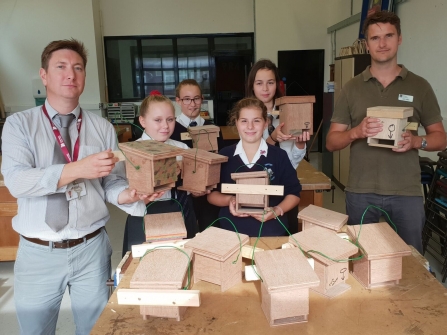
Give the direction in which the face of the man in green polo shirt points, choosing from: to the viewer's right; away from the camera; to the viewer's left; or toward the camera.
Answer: toward the camera

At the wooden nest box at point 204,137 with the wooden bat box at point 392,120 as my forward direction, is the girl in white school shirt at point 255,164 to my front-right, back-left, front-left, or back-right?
front-right

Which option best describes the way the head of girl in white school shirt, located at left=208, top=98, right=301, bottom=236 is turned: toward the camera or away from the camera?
toward the camera

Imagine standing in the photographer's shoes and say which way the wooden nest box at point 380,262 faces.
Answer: facing the viewer and to the right of the viewer

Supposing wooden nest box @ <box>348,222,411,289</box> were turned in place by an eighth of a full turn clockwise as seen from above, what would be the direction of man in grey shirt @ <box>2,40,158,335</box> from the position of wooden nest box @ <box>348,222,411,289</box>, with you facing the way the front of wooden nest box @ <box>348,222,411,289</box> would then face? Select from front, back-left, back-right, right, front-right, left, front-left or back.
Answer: right

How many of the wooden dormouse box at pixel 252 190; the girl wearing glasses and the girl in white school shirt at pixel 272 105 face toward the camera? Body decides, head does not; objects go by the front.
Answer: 3

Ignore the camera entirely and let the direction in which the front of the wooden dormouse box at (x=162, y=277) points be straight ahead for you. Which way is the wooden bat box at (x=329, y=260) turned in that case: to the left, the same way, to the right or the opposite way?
the same way

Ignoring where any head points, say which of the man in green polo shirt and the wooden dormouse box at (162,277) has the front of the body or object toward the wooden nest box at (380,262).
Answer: the man in green polo shirt

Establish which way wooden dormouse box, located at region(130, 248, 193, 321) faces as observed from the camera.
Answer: facing the viewer

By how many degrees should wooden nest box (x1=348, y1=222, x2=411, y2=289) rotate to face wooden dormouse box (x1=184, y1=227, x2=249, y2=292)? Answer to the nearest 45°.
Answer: approximately 135° to its right

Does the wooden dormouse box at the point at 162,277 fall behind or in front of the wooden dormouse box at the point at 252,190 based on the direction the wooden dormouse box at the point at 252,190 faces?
in front

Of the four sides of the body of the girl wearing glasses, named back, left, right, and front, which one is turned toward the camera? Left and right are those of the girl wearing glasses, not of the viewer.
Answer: front

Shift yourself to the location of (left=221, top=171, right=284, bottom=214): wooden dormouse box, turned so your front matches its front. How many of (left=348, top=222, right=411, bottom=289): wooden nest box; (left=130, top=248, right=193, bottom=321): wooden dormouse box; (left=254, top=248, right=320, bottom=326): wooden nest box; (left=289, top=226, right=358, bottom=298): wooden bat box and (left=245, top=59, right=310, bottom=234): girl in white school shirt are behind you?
1

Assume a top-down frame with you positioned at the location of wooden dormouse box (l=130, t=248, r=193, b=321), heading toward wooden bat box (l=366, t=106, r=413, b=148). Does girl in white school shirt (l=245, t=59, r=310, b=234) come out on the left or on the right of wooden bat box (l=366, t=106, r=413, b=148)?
left

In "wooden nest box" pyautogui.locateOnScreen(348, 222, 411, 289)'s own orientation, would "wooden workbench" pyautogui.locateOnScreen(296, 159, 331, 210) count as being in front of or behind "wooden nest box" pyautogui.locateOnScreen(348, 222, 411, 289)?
behind
